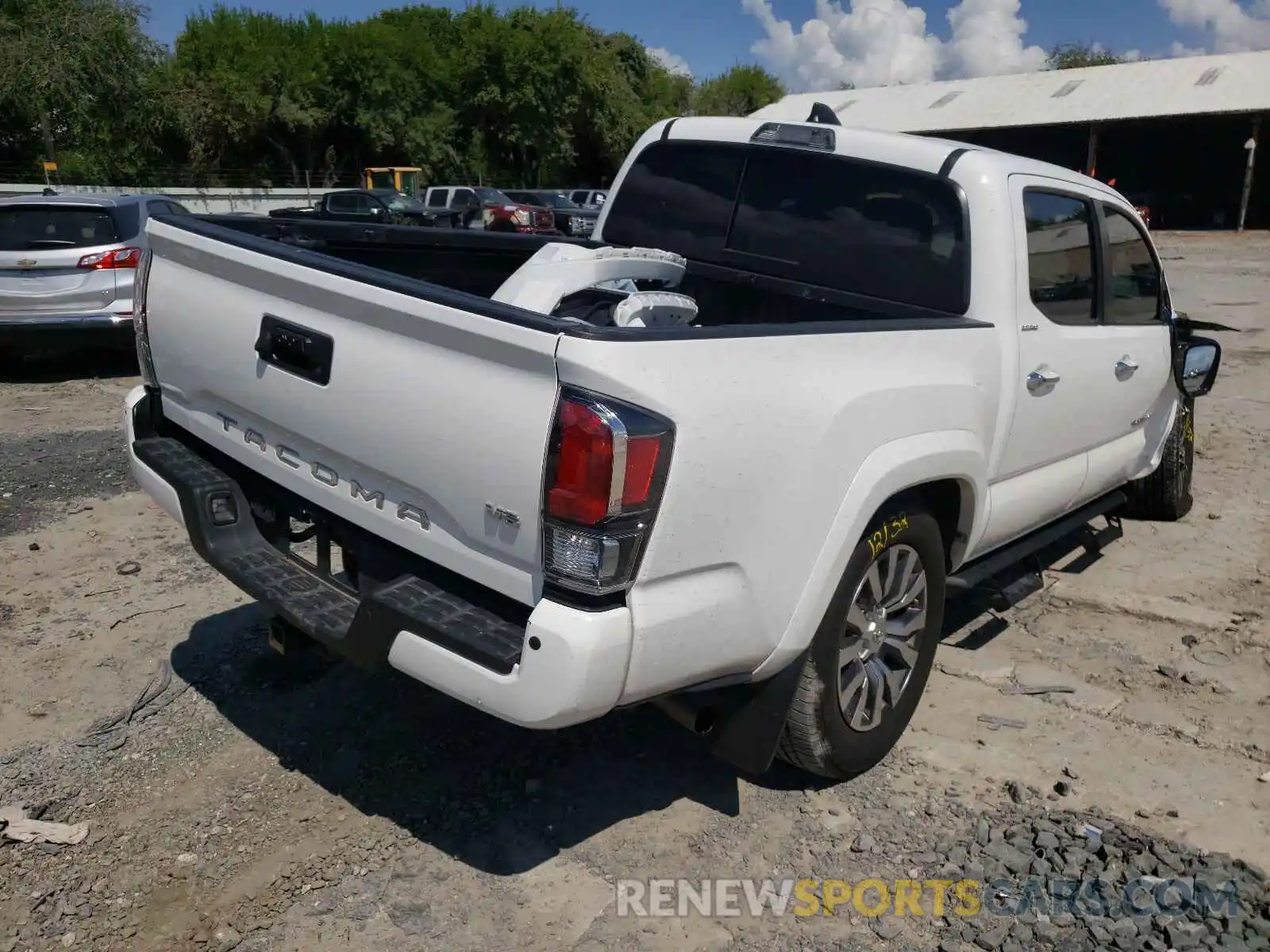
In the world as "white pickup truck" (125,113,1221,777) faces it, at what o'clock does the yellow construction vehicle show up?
The yellow construction vehicle is roughly at 10 o'clock from the white pickup truck.

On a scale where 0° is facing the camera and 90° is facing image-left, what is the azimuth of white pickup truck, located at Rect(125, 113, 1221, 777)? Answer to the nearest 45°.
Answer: approximately 225°

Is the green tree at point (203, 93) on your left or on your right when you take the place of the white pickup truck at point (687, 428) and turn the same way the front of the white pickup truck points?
on your left

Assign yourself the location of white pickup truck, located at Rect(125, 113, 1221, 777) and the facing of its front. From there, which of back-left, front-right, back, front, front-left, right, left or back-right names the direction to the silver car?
left

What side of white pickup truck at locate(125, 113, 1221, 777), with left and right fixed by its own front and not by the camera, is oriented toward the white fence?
left

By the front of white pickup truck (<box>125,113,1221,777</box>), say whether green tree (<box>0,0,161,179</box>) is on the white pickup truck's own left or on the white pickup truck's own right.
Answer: on the white pickup truck's own left
